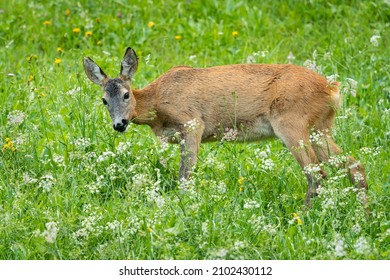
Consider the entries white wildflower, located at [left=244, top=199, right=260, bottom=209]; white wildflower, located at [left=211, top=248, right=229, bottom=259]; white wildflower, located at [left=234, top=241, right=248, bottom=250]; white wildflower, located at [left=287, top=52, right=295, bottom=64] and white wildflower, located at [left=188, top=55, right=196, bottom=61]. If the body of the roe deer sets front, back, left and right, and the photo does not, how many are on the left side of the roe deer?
3

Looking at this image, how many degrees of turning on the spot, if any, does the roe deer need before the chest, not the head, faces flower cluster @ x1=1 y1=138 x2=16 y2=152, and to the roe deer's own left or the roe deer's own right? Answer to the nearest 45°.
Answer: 0° — it already faces it

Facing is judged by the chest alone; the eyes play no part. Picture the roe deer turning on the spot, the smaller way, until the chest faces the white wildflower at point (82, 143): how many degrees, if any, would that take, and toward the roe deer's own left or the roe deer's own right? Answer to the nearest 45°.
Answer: approximately 45° to the roe deer's own left

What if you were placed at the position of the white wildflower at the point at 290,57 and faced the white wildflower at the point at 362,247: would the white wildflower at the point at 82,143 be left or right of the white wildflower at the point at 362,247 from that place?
right

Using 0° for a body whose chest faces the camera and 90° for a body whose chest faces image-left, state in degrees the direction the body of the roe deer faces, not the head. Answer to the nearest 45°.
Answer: approximately 90°

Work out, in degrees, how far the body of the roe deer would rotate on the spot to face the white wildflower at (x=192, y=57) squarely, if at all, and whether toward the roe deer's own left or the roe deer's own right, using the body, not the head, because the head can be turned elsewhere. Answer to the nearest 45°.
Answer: approximately 90° to the roe deer's own right

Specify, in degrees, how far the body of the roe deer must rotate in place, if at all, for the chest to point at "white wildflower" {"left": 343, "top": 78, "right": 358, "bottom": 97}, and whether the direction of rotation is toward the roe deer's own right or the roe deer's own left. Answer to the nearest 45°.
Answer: approximately 180°

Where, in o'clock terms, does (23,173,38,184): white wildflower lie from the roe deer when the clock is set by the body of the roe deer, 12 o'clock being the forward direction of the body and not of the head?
The white wildflower is roughly at 11 o'clock from the roe deer.

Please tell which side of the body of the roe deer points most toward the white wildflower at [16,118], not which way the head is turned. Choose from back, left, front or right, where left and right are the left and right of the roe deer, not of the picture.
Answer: front

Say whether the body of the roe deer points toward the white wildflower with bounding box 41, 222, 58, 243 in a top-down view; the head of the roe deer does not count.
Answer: no

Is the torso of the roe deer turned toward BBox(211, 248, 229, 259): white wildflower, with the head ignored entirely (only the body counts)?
no

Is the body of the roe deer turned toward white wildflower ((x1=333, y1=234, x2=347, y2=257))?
no
